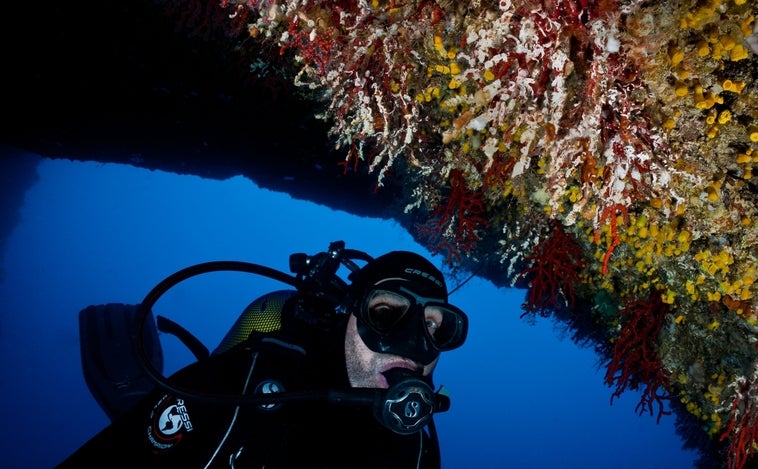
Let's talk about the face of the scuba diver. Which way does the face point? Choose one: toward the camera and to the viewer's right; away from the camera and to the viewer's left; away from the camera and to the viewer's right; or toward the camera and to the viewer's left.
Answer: toward the camera and to the viewer's right

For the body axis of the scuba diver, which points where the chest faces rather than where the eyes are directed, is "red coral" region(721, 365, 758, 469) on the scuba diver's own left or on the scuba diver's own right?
on the scuba diver's own left

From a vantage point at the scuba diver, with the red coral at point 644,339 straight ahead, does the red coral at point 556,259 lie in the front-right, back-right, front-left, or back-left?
front-left

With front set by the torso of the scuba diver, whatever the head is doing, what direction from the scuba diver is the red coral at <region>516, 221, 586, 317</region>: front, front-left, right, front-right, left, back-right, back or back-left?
left

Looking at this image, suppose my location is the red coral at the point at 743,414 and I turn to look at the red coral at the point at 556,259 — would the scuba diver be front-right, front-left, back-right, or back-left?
front-left

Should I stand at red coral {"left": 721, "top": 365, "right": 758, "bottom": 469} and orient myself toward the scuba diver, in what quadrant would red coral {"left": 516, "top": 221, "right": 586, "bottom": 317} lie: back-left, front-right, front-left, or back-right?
front-right

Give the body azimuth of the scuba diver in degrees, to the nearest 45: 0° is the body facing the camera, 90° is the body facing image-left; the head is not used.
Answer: approximately 315°
